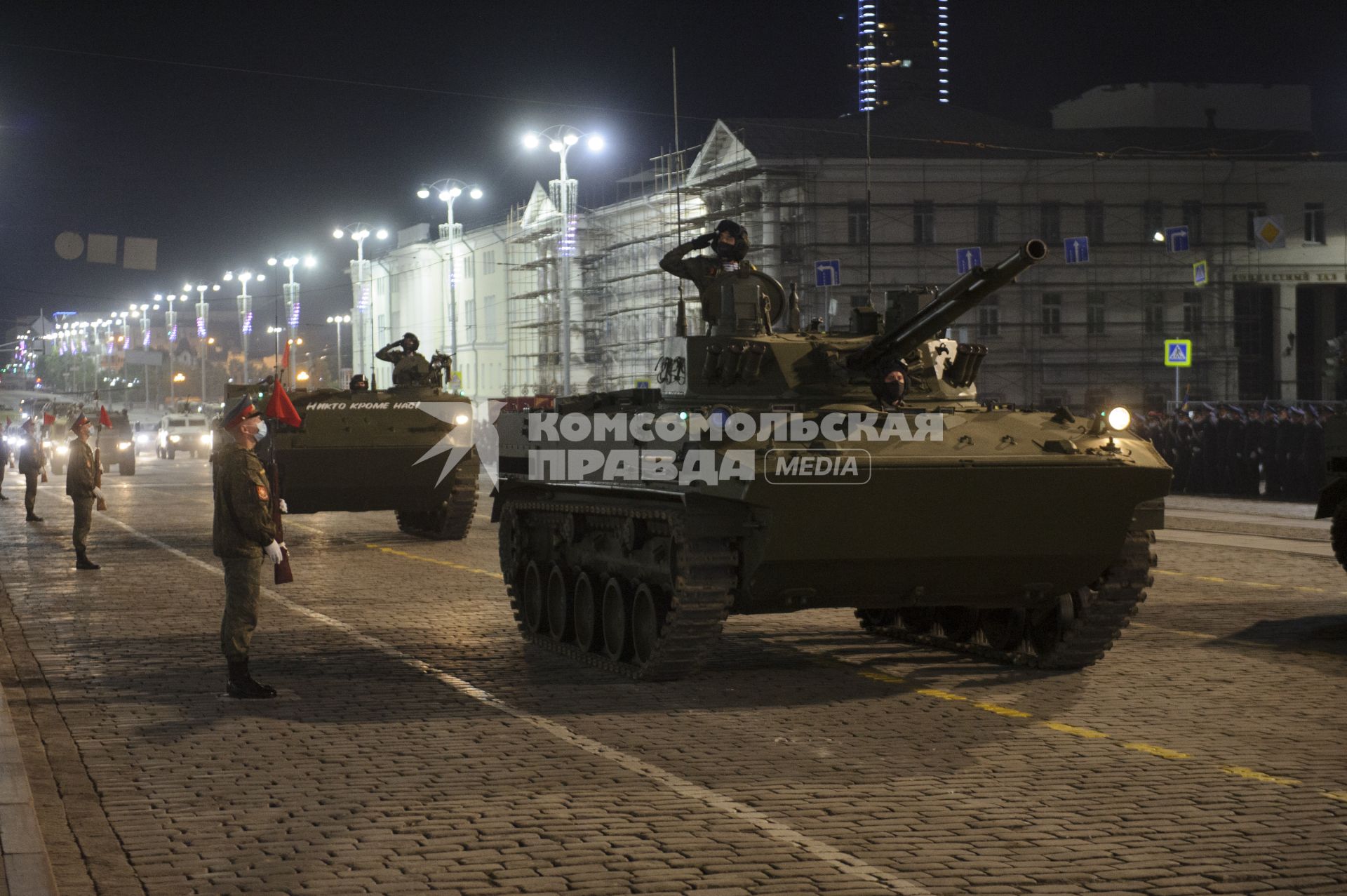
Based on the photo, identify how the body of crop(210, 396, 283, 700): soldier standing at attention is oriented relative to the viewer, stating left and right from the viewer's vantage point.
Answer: facing to the right of the viewer

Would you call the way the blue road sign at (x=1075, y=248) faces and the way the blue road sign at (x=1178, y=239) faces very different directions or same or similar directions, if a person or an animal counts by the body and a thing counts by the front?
same or similar directions

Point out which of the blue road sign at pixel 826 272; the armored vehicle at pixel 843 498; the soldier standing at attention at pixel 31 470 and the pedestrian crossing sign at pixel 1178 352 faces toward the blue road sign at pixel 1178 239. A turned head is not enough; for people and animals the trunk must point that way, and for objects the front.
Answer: the soldier standing at attention

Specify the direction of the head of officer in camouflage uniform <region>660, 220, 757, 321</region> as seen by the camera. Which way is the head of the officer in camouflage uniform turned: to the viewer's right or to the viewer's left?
to the viewer's left

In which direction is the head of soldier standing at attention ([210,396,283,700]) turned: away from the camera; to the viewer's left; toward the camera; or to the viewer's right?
to the viewer's right

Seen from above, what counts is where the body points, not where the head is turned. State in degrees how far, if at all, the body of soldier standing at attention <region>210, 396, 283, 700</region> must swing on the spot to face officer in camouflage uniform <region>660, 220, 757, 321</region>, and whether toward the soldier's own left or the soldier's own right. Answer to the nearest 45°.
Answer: approximately 45° to the soldier's own left

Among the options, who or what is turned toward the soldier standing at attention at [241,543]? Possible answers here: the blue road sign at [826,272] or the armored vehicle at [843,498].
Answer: the blue road sign

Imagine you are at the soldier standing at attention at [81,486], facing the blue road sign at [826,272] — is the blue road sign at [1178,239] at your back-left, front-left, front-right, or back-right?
front-right

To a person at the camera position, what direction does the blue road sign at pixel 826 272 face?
facing the viewer

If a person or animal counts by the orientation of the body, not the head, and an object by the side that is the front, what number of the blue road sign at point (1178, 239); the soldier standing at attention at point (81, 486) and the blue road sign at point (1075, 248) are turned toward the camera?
2

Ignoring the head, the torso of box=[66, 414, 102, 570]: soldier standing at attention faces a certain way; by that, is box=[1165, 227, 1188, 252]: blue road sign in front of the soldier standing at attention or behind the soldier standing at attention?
in front

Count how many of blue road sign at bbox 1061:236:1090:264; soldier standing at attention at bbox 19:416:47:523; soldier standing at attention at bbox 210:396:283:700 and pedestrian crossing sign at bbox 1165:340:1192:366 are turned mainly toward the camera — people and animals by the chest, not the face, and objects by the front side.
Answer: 2

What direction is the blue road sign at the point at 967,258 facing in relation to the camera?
toward the camera

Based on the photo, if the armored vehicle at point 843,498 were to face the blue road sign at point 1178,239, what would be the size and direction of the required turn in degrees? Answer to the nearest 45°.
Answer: approximately 135° to its left

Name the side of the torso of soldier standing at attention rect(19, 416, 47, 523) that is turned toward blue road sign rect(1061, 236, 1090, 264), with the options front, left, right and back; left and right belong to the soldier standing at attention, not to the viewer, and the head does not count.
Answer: front

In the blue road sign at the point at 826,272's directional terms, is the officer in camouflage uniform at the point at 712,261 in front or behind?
in front

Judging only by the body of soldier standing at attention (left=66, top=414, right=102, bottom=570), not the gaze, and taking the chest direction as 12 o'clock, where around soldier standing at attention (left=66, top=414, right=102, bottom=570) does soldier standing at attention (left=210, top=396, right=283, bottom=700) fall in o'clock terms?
soldier standing at attention (left=210, top=396, right=283, bottom=700) is roughly at 3 o'clock from soldier standing at attention (left=66, top=414, right=102, bottom=570).

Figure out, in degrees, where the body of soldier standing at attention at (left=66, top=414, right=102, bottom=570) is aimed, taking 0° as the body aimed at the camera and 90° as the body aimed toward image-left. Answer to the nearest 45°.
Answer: approximately 270°

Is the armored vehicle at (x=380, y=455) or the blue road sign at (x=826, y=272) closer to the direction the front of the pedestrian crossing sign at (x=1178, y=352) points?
the armored vehicle

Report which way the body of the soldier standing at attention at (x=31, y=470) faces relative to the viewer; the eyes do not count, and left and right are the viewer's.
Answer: facing to the right of the viewer
